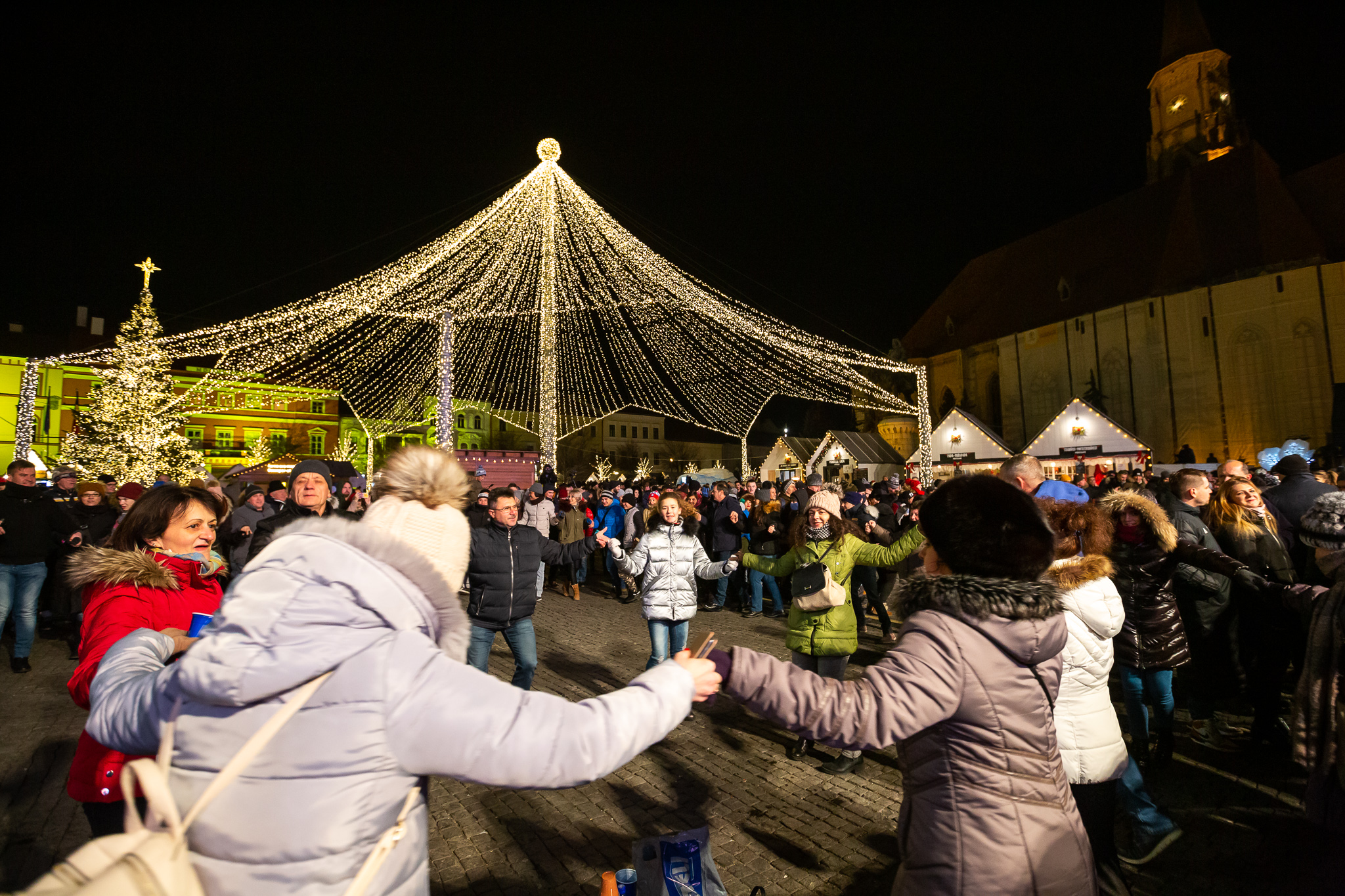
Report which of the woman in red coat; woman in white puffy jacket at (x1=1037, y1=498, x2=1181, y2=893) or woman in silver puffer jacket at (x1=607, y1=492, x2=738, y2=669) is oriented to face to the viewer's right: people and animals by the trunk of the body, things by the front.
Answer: the woman in red coat

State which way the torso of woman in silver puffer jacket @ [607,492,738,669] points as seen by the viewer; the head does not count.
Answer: toward the camera

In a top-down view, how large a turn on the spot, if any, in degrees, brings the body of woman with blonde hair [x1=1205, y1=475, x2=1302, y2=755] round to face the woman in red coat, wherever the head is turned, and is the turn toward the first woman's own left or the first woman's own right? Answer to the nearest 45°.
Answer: approximately 90° to the first woman's own right

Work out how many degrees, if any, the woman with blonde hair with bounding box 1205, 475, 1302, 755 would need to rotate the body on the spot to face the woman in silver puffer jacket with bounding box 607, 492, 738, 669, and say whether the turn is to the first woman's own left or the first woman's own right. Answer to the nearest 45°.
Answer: approximately 90° to the first woman's own right

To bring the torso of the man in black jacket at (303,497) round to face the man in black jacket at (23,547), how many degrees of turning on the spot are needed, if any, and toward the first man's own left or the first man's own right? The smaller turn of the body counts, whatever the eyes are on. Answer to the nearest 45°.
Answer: approximately 135° to the first man's own right

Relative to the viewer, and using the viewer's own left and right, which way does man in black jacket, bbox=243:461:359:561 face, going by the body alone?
facing the viewer

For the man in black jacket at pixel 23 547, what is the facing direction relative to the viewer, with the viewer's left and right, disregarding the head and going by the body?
facing the viewer and to the right of the viewer

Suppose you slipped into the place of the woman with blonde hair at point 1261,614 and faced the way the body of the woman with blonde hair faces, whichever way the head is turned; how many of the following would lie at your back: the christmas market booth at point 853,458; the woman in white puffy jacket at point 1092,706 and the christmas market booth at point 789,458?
2

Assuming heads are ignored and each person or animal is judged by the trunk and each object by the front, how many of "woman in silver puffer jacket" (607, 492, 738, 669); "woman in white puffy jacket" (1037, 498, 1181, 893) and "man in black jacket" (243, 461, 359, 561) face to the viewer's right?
0

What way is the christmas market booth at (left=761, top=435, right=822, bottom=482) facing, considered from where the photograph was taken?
facing the viewer and to the left of the viewer

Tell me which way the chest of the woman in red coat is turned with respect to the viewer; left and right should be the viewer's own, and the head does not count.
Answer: facing to the right of the viewer

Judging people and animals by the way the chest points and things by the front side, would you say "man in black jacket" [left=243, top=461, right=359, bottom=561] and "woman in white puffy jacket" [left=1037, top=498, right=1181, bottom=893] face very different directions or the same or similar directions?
very different directions

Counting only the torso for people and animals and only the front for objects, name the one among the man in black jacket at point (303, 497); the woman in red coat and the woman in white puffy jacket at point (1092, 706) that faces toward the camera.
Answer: the man in black jacket

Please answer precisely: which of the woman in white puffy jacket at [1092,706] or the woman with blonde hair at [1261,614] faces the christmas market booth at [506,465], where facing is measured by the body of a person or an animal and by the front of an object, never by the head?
the woman in white puffy jacket
